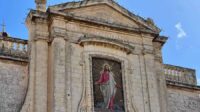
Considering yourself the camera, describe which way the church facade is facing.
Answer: facing the viewer and to the right of the viewer
